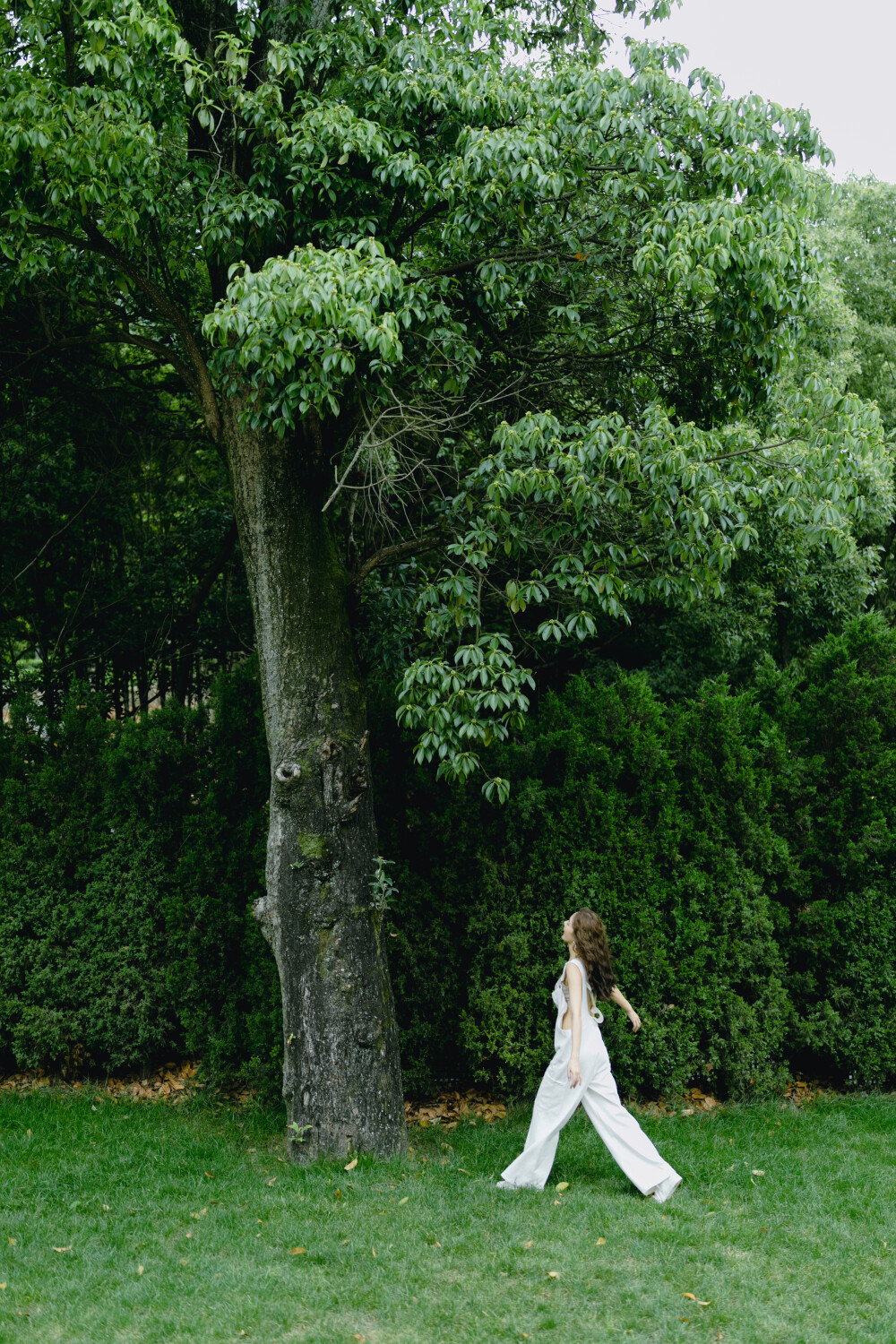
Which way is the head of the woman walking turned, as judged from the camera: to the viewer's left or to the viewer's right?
to the viewer's left

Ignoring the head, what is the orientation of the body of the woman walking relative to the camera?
to the viewer's left

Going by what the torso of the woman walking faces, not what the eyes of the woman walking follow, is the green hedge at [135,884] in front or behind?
in front

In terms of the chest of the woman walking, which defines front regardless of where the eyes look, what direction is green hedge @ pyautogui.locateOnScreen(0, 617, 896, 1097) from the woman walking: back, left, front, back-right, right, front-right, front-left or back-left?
right
